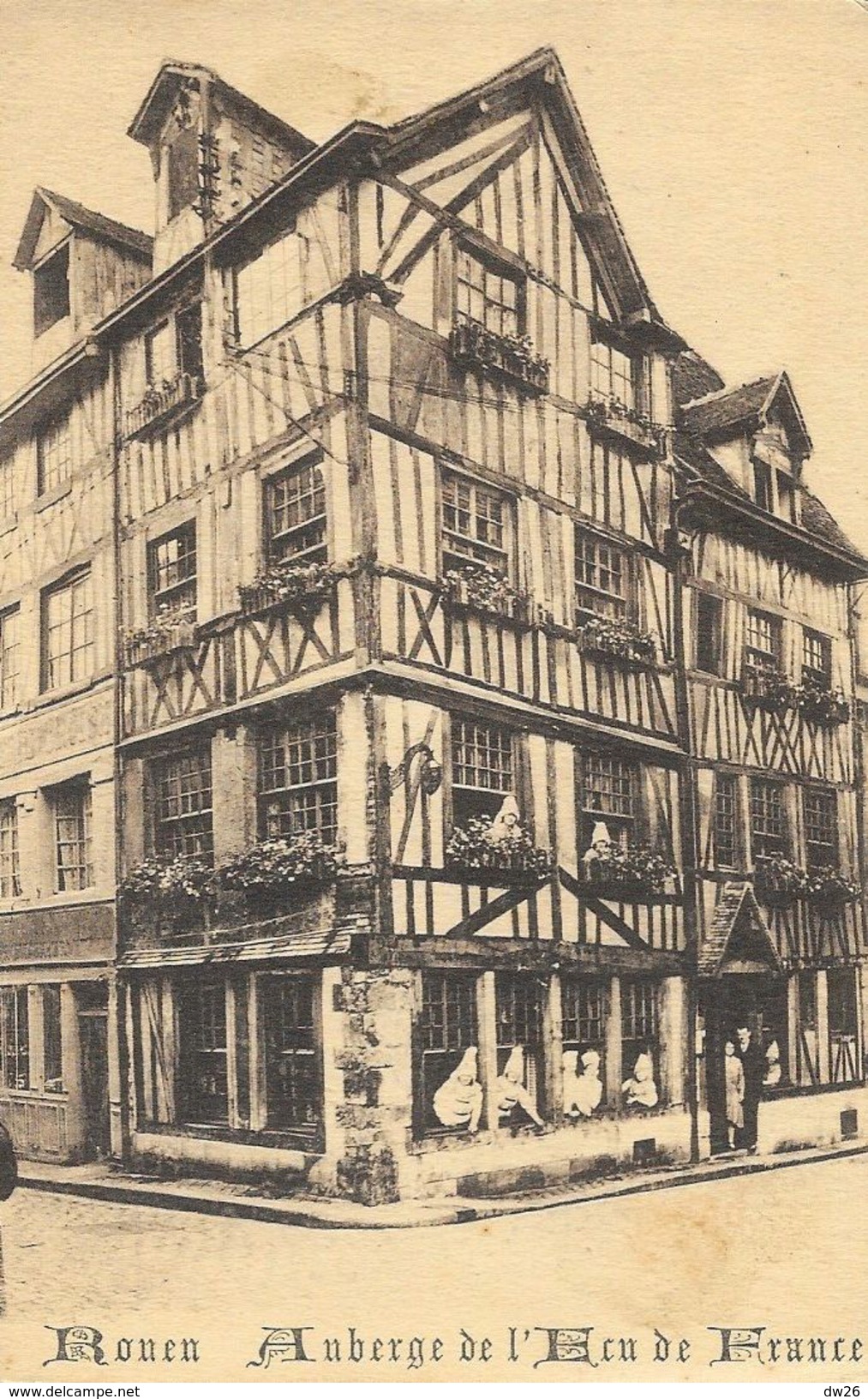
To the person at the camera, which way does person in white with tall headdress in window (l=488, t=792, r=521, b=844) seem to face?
facing the viewer

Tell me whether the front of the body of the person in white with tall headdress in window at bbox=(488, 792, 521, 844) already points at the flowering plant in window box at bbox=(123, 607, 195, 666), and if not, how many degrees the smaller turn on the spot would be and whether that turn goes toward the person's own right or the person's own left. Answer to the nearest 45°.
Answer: approximately 90° to the person's own right

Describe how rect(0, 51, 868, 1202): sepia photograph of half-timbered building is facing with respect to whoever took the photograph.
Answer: facing the viewer and to the right of the viewer

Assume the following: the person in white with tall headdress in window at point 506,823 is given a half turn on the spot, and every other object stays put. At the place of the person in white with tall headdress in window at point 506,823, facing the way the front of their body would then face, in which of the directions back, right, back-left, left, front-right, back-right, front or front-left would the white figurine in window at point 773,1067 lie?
front-right
